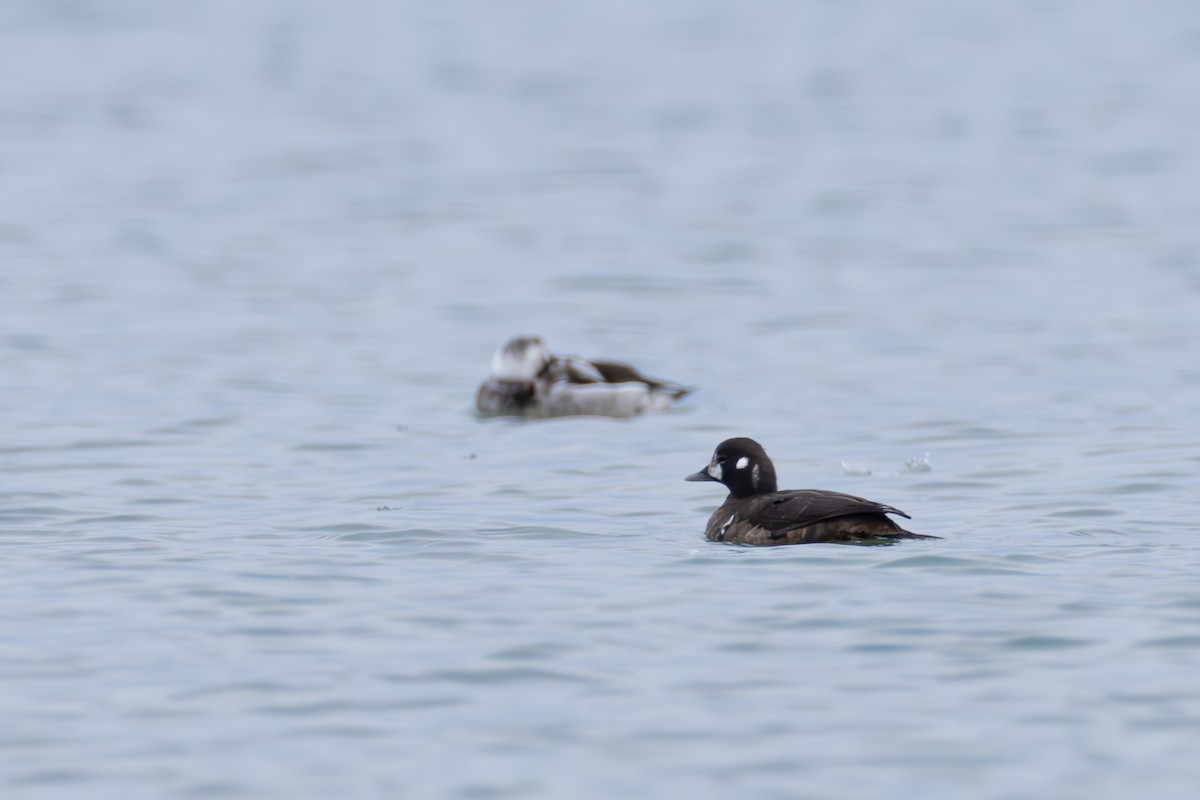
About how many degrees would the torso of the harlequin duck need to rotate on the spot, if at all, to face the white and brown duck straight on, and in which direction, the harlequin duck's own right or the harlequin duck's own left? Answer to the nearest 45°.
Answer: approximately 90° to the harlequin duck's own right

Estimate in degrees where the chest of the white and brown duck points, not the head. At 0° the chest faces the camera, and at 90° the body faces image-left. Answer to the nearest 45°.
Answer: approximately 90°

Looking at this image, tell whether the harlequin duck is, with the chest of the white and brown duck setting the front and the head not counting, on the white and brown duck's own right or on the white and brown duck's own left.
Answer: on the white and brown duck's own left

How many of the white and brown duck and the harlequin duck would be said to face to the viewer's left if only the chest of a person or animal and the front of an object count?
2

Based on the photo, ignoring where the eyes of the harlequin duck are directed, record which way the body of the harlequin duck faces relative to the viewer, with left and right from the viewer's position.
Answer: facing to the left of the viewer
